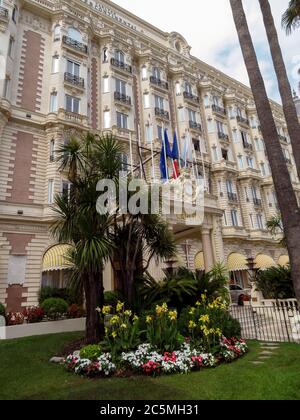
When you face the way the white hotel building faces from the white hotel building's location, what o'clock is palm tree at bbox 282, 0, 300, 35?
The palm tree is roughly at 12 o'clock from the white hotel building.

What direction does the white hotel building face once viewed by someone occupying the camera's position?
facing the viewer and to the right of the viewer

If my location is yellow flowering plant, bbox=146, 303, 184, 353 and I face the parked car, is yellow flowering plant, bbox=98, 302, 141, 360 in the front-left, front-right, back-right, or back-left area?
back-left

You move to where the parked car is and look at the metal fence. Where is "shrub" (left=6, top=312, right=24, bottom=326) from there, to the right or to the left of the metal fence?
right

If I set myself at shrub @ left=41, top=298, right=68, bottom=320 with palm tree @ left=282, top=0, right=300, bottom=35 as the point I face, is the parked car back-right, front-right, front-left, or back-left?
front-left

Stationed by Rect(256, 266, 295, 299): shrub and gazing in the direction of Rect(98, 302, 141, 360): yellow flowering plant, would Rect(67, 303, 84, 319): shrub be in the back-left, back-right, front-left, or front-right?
front-right
